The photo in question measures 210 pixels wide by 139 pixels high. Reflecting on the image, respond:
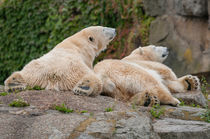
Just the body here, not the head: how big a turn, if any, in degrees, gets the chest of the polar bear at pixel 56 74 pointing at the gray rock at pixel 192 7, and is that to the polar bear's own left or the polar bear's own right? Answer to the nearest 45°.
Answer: approximately 45° to the polar bear's own left

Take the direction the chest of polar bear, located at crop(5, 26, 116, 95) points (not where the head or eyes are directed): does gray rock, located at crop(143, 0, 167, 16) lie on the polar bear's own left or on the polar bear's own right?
on the polar bear's own left

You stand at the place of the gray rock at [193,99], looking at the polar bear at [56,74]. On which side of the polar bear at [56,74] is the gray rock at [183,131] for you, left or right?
left

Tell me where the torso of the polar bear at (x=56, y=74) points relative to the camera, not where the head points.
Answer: to the viewer's right

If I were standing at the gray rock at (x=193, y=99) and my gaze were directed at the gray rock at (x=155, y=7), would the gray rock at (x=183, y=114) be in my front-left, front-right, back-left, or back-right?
back-left

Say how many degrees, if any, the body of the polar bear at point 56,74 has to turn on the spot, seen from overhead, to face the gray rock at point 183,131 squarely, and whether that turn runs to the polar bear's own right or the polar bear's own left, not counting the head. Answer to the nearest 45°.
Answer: approximately 45° to the polar bear's own right
